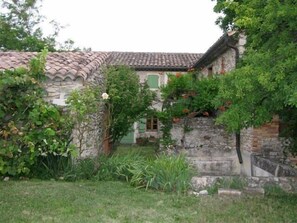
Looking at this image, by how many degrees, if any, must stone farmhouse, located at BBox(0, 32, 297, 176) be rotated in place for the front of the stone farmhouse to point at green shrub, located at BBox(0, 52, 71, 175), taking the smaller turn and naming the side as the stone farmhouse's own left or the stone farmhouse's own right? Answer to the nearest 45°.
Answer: approximately 45° to the stone farmhouse's own right

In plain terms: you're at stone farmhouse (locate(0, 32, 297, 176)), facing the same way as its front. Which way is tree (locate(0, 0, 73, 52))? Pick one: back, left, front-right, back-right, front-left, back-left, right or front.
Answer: back-right

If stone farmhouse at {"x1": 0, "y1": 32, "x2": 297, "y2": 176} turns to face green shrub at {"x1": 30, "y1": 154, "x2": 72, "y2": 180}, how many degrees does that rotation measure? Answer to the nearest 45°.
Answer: approximately 45° to its right

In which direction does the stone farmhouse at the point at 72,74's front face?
toward the camera

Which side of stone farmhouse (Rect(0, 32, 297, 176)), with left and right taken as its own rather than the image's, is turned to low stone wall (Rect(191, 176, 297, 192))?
front

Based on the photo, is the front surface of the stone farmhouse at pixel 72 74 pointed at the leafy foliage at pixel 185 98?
no

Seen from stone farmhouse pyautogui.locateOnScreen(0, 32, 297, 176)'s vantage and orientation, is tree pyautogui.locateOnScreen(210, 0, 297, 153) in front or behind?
in front

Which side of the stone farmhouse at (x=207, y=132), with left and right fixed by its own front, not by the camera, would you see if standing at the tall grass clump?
front

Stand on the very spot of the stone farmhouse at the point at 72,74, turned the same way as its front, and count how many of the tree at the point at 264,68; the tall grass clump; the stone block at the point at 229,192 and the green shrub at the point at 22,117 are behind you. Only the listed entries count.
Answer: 0

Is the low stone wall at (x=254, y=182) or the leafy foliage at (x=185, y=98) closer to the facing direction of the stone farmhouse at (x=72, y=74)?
the low stone wall

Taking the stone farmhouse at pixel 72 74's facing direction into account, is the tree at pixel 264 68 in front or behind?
in front

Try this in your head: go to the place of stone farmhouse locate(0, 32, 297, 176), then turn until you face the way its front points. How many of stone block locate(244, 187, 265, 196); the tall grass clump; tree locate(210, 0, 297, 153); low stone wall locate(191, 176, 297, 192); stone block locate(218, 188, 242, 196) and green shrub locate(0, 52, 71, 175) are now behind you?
0

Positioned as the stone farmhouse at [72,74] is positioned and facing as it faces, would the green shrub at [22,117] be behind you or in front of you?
in front
